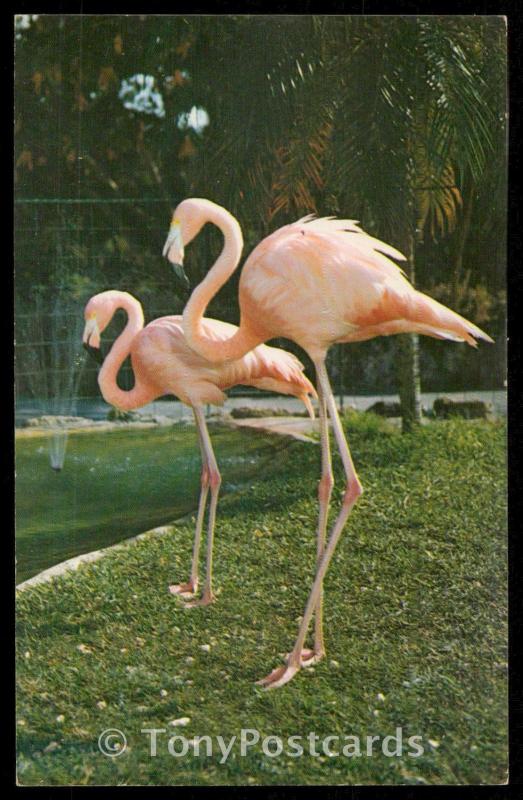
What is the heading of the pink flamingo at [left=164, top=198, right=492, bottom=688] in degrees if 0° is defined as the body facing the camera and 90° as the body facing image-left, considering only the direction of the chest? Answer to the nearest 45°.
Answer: approximately 90°

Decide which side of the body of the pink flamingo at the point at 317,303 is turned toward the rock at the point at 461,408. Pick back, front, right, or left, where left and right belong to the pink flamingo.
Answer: right

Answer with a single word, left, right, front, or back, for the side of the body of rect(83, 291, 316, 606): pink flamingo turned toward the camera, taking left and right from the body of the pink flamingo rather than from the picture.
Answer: left

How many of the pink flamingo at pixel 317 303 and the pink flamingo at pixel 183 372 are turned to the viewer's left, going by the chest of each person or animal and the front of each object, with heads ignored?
2
